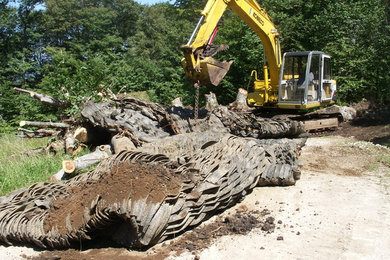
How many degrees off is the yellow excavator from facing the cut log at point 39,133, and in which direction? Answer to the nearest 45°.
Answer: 0° — it already faces it

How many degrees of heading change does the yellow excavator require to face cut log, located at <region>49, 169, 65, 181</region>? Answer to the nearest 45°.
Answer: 0° — it already faces it

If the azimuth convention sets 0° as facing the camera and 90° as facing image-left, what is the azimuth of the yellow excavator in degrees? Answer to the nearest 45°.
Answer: approximately 45°

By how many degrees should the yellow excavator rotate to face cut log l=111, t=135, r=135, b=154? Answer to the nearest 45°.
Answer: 0° — it already faces it

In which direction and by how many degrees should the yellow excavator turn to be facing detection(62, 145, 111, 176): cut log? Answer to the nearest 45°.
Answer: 0° — it already faces it

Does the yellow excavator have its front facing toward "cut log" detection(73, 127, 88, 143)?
yes

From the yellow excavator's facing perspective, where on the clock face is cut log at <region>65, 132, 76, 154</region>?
The cut log is roughly at 12 o'clock from the yellow excavator.
